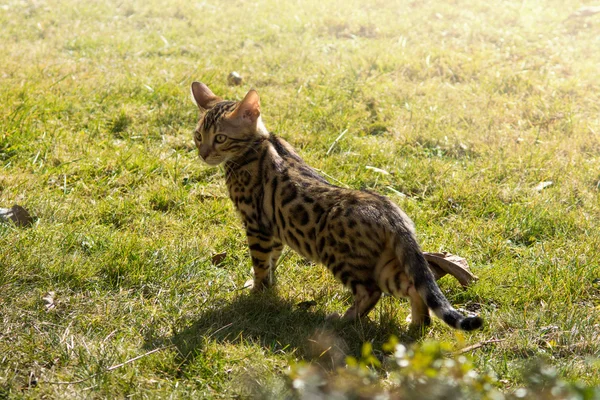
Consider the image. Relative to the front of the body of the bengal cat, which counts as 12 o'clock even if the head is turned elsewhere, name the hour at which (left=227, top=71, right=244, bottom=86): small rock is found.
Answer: The small rock is roughly at 1 o'clock from the bengal cat.

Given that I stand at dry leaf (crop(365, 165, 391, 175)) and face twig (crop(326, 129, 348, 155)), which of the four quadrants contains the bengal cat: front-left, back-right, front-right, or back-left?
back-left

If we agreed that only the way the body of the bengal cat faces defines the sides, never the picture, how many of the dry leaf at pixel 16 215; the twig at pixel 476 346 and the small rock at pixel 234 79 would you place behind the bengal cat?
1

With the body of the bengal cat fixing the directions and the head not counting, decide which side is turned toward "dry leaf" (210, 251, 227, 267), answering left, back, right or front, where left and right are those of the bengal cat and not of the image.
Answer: front

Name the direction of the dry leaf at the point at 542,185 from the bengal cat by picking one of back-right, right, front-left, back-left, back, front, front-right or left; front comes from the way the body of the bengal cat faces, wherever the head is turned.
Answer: right

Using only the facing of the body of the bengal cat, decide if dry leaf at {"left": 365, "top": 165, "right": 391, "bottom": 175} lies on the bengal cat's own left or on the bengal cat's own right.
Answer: on the bengal cat's own right

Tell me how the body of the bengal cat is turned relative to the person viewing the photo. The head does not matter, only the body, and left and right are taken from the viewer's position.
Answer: facing away from the viewer and to the left of the viewer

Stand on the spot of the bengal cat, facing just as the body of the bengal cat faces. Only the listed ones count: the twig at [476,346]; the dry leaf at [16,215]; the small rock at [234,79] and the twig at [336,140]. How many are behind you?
1

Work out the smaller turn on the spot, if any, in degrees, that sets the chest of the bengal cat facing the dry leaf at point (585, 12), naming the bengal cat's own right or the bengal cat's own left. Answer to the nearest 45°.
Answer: approximately 90° to the bengal cat's own right

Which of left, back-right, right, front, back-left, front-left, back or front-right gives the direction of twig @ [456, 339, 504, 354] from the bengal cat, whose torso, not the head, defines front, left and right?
back

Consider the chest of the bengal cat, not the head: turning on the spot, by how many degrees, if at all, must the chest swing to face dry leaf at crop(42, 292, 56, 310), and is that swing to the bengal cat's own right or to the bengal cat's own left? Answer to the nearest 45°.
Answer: approximately 45° to the bengal cat's own left
